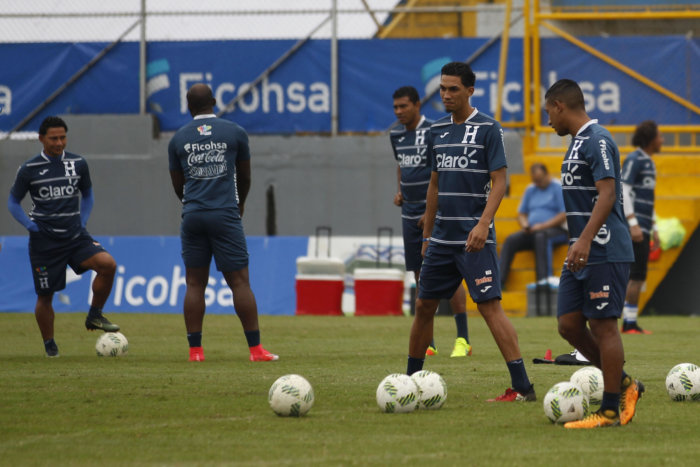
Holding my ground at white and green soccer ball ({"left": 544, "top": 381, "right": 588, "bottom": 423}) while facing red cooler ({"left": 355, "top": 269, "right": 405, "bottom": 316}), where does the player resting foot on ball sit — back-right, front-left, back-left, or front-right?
front-left

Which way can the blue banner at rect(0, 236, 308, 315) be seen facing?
toward the camera

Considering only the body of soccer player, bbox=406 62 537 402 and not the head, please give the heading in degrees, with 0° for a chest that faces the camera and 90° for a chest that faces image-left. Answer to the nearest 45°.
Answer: approximately 45°

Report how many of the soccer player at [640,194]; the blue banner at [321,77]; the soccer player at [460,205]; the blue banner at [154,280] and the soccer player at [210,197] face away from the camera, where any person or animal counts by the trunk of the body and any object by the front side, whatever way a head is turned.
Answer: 1

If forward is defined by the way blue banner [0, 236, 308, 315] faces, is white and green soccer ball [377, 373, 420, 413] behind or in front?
in front

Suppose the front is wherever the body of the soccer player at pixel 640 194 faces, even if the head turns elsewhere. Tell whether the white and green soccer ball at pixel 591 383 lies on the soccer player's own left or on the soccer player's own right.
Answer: on the soccer player's own right

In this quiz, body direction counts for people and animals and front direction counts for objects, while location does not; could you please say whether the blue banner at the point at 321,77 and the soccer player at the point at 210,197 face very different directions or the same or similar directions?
very different directions

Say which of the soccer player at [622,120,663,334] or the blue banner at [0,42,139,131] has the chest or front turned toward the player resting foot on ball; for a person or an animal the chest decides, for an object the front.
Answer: the blue banner

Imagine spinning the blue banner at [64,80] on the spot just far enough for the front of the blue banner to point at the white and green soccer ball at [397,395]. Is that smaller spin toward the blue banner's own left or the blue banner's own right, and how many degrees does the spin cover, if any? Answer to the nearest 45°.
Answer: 0° — it already faces it

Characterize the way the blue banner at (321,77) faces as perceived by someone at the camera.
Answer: facing the viewer

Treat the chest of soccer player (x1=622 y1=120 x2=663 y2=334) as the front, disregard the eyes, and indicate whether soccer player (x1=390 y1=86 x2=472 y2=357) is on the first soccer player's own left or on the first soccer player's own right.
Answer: on the first soccer player's own right

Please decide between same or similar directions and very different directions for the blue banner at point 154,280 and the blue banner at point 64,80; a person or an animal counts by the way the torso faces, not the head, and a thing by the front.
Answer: same or similar directions

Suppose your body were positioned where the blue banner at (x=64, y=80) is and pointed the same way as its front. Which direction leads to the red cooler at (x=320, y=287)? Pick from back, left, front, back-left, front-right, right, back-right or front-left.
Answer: front-left

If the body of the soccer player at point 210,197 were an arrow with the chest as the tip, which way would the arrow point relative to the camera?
away from the camera

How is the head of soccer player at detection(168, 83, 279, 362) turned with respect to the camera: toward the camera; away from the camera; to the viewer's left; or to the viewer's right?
away from the camera

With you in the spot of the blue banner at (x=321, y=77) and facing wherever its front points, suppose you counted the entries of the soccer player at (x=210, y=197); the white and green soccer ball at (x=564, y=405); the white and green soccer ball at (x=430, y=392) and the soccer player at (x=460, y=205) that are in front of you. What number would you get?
4
